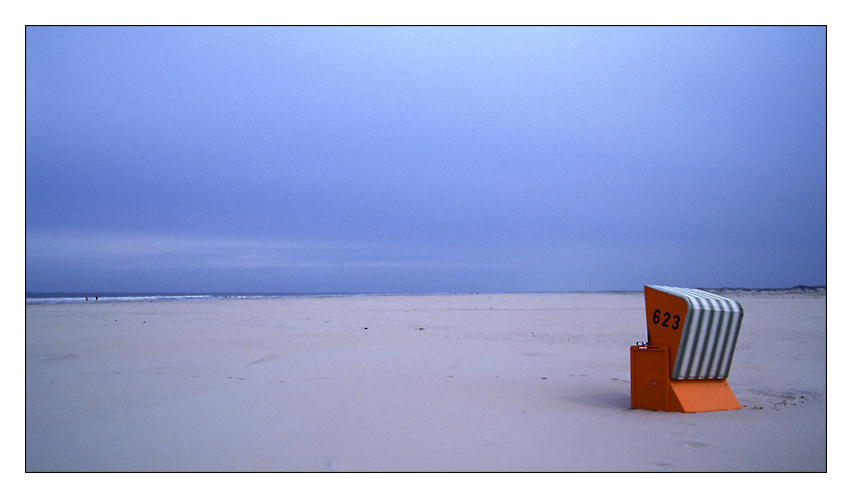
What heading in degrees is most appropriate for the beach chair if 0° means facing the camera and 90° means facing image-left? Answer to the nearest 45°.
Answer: approximately 135°
